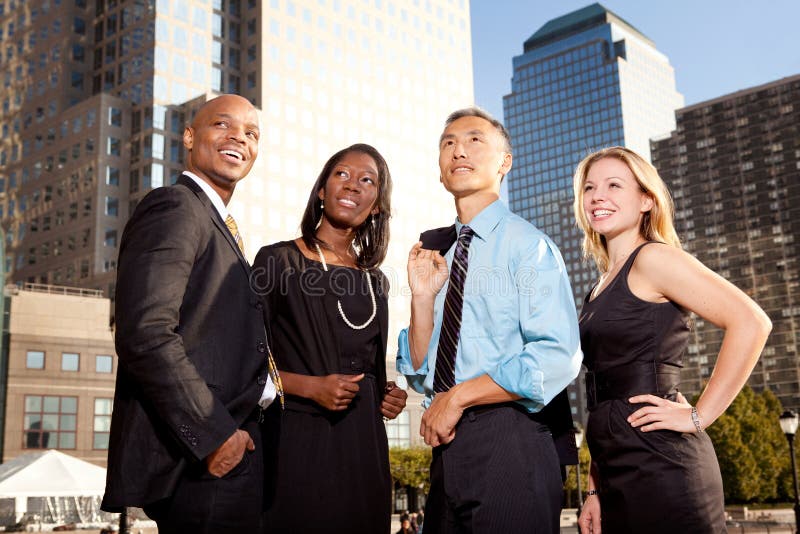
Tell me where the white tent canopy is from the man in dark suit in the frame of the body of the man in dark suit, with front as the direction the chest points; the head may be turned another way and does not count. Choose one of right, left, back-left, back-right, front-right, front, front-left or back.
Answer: back-left

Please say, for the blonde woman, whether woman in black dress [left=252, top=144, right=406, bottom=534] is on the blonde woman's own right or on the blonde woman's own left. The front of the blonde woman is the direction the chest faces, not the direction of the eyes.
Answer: on the blonde woman's own right

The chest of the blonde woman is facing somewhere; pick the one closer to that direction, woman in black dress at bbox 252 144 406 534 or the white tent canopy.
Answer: the woman in black dress

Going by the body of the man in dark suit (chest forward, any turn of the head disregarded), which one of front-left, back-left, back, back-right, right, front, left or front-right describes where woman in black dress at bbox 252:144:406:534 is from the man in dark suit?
left

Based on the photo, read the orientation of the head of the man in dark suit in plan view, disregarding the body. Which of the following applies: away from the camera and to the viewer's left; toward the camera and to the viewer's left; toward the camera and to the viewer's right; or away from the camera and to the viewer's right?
toward the camera and to the viewer's right

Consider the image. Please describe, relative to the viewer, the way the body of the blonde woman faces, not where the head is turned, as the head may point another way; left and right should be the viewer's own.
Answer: facing the viewer and to the left of the viewer

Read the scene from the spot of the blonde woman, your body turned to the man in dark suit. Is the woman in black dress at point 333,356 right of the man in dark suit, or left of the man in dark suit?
right

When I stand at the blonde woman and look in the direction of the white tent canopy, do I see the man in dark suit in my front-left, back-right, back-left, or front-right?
front-left

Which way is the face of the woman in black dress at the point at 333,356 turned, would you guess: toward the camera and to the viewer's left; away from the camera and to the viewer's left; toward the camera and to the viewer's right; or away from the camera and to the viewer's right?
toward the camera and to the viewer's right

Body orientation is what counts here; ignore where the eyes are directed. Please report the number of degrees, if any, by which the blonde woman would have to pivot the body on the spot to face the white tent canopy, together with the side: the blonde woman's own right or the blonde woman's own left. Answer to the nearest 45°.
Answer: approximately 90° to the blonde woman's own right

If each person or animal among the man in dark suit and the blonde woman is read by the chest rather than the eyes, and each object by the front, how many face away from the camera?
0

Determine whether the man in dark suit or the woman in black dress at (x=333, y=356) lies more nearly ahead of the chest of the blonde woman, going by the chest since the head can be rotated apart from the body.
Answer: the man in dark suit

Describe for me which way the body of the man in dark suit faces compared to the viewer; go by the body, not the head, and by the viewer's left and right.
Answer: facing the viewer and to the right of the viewer

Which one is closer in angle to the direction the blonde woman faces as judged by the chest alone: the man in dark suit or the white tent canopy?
the man in dark suit

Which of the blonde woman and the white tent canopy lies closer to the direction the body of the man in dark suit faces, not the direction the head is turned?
the blonde woman
